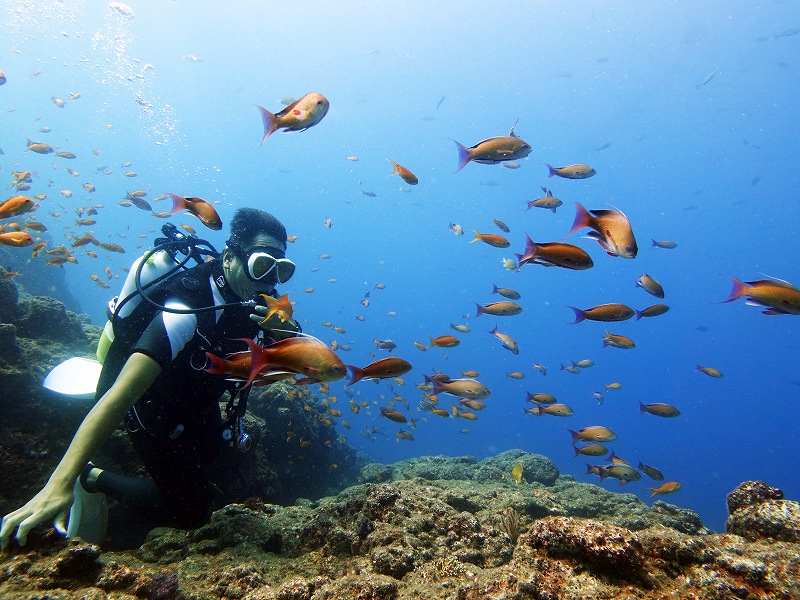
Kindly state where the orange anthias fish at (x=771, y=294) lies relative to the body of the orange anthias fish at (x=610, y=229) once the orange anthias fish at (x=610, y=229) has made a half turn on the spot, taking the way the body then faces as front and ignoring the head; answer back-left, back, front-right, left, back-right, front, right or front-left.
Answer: back-right

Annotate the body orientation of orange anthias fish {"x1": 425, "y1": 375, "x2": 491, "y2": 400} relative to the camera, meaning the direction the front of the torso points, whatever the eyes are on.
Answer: to the viewer's right

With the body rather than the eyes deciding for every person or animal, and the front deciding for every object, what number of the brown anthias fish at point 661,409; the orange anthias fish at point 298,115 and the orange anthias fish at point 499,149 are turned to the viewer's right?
3

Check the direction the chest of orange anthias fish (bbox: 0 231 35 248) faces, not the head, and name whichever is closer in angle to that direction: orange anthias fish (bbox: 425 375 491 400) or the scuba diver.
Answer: the orange anthias fish

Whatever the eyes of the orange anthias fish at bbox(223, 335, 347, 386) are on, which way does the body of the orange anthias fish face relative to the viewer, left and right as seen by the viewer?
facing to the right of the viewer

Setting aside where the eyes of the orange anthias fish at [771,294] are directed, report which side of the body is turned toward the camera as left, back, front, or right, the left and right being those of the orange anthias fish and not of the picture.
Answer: right

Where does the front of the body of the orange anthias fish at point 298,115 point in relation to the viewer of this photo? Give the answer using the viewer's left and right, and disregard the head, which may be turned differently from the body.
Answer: facing to the right of the viewer

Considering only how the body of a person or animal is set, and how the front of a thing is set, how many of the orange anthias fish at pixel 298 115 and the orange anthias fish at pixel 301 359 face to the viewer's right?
2

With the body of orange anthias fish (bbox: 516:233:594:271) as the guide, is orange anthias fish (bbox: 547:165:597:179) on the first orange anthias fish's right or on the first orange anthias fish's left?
on the first orange anthias fish's left

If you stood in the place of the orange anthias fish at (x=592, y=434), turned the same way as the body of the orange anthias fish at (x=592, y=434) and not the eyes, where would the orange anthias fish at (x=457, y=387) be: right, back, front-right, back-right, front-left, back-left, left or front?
back-right

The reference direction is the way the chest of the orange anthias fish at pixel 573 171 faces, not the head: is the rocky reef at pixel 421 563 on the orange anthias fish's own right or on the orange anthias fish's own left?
on the orange anthias fish's own right

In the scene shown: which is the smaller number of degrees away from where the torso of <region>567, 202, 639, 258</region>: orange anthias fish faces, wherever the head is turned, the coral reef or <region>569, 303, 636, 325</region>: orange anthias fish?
the coral reef
